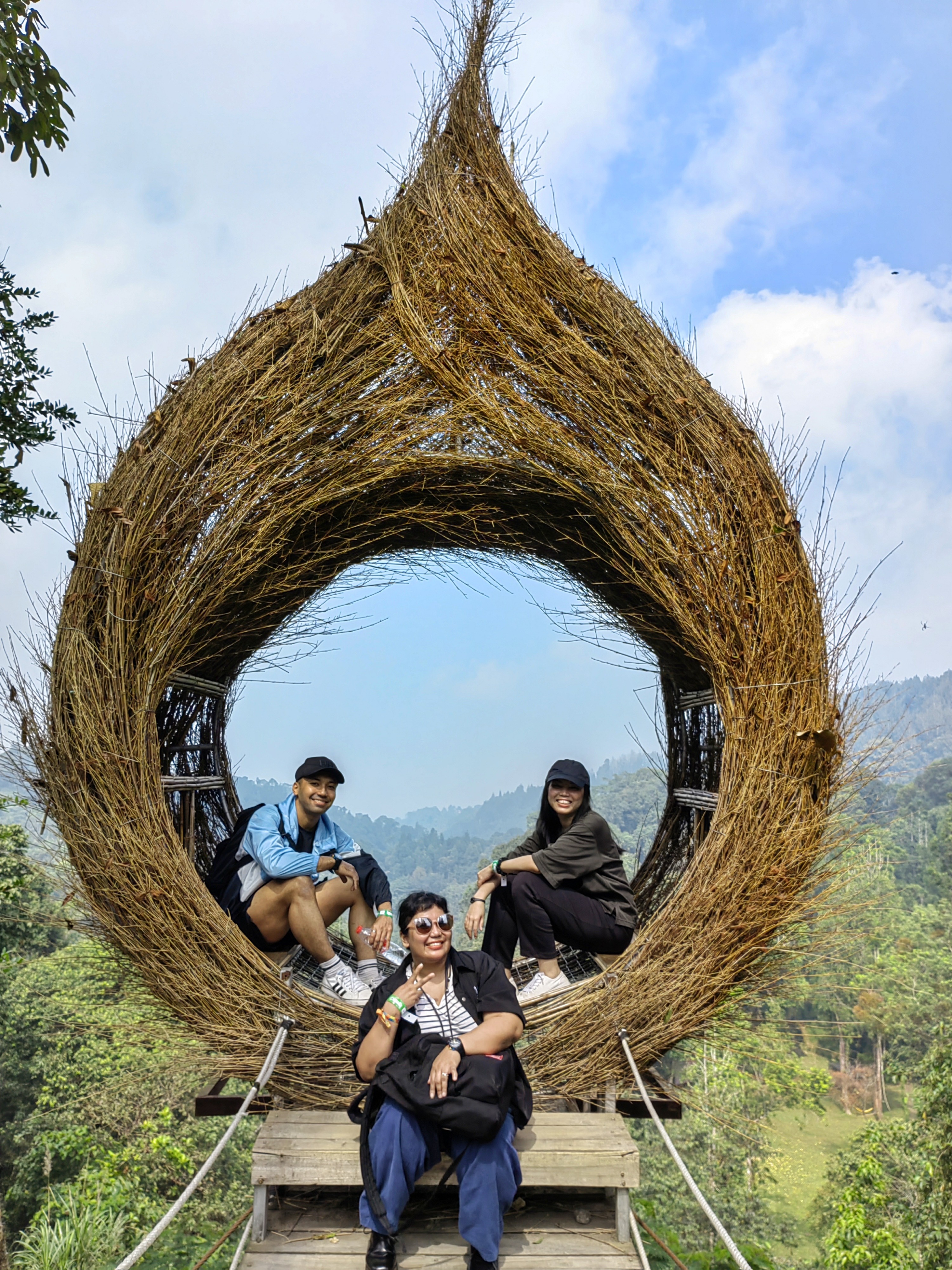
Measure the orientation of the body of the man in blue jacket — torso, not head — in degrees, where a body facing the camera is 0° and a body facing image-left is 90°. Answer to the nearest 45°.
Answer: approximately 315°

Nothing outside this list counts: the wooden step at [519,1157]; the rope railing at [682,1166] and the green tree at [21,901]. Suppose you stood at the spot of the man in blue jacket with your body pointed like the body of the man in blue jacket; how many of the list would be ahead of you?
2

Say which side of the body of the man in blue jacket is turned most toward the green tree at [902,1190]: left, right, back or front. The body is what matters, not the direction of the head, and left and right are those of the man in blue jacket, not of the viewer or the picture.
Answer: left

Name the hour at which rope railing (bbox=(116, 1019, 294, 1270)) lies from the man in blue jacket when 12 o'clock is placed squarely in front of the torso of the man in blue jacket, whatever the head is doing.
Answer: The rope railing is roughly at 2 o'clock from the man in blue jacket.

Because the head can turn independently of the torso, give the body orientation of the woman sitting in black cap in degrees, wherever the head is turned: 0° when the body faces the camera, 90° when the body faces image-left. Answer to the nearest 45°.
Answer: approximately 45°

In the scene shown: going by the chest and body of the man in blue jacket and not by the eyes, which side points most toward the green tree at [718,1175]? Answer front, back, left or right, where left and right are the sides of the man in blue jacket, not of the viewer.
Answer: left
